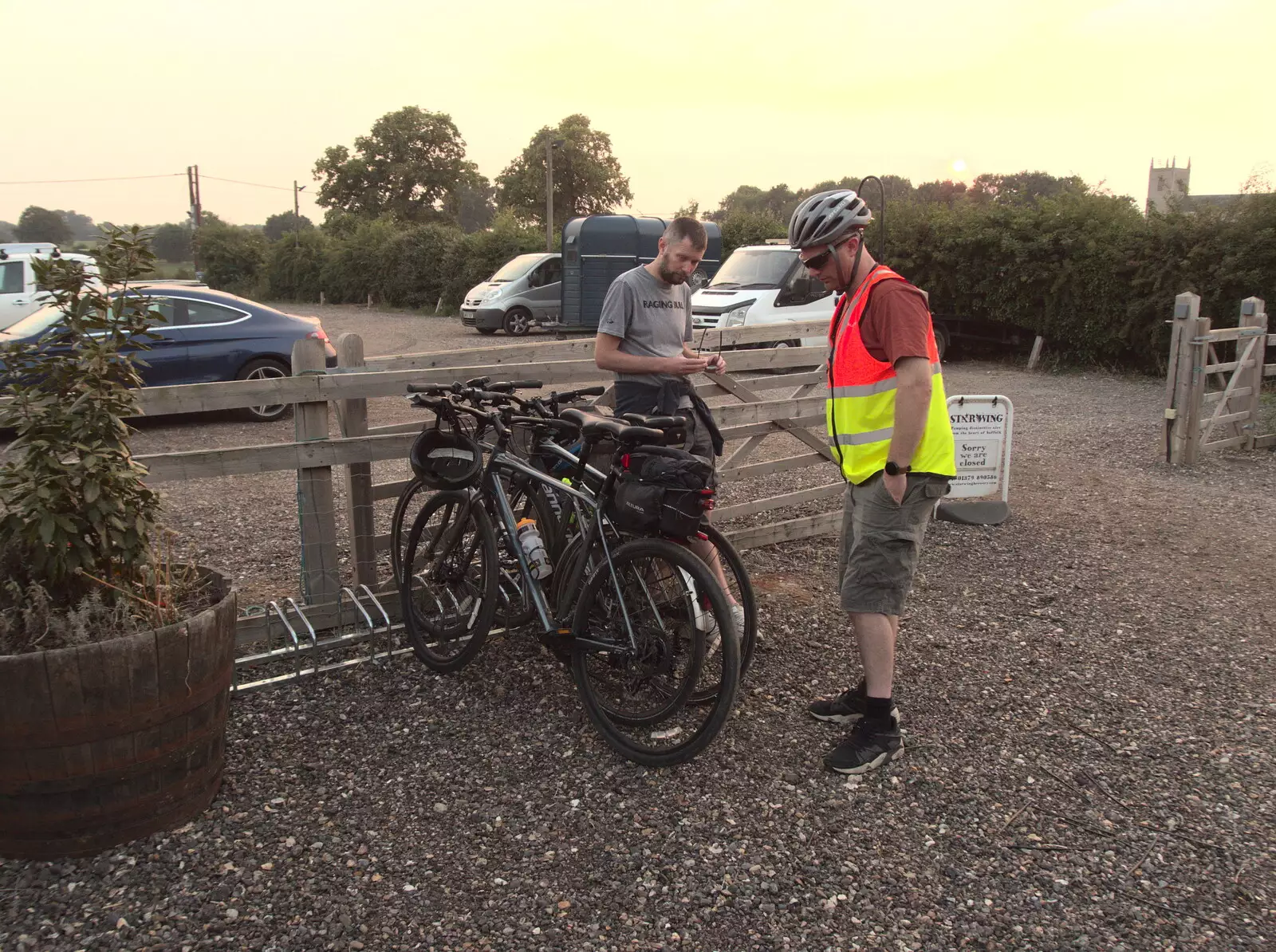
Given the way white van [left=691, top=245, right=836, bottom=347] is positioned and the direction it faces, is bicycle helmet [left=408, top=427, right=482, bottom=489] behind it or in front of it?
in front

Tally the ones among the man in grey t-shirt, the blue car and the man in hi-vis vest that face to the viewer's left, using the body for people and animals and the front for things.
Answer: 2

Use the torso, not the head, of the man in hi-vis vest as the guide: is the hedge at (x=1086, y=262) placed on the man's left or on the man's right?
on the man's right

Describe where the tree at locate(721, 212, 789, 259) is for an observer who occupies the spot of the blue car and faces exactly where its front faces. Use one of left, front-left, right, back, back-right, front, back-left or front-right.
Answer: back-right

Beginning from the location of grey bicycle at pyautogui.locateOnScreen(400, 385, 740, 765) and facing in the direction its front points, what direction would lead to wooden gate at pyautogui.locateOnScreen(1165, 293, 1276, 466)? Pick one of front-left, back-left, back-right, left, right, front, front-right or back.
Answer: right

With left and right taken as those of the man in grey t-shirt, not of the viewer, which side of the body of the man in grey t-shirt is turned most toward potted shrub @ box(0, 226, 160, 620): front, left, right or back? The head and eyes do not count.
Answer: right

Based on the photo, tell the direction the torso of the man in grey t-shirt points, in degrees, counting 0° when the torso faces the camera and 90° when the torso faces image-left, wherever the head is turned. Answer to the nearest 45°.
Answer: approximately 315°

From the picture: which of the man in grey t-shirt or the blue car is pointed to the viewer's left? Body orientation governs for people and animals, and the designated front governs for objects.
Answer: the blue car

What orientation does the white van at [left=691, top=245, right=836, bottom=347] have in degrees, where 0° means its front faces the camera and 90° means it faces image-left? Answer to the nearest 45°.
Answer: approximately 45°

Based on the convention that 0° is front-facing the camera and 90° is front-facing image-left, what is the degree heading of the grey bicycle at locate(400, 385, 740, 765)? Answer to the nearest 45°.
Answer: approximately 135°

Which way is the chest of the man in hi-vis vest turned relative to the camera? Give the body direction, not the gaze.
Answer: to the viewer's left

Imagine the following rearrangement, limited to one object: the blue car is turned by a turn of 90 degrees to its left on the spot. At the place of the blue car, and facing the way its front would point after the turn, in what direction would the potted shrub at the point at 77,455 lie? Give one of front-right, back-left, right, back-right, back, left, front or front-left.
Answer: front

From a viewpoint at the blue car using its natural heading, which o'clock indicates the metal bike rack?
The metal bike rack is roughly at 9 o'clock from the blue car.

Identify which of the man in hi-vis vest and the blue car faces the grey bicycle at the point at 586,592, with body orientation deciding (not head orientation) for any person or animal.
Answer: the man in hi-vis vest

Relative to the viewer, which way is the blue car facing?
to the viewer's left

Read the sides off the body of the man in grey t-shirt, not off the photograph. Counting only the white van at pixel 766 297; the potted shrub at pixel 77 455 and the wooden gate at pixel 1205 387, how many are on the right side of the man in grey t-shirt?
1
